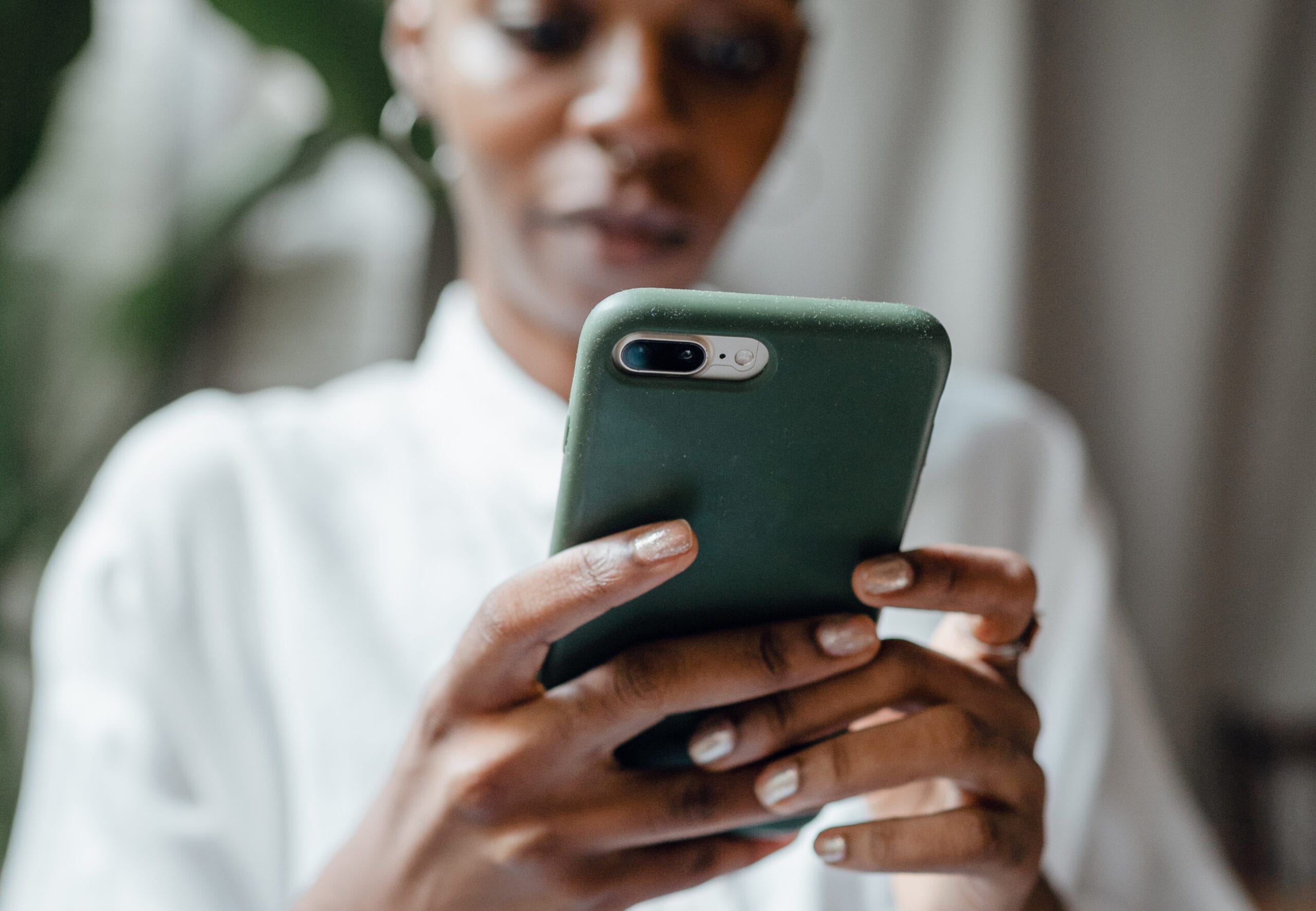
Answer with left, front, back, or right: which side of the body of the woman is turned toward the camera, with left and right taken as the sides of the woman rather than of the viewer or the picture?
front
